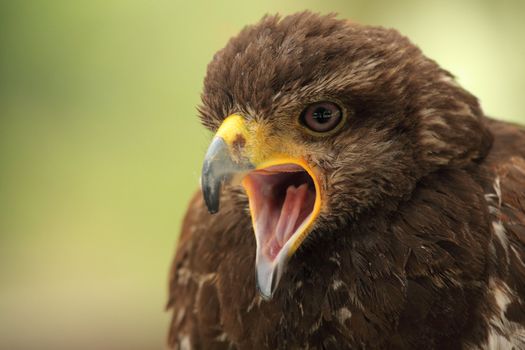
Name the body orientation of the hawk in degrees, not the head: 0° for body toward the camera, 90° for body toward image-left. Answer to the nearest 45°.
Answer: approximately 45°
